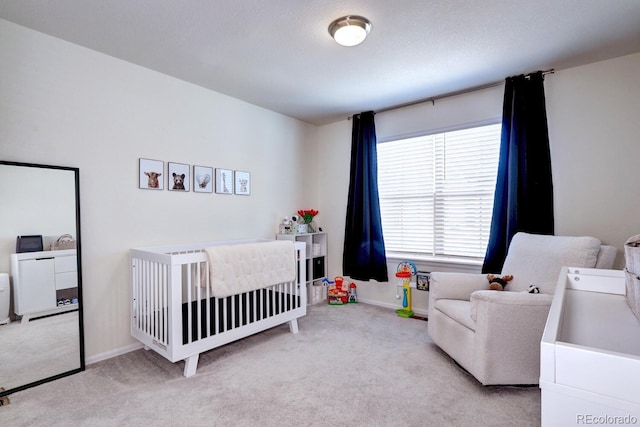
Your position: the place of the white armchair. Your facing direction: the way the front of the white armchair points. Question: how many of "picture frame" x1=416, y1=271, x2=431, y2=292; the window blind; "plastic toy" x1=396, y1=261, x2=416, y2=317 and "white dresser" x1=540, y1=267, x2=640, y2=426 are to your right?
3

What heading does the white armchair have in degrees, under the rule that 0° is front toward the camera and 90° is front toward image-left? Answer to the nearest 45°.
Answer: approximately 45°

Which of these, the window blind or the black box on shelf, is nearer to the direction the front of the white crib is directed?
the window blind

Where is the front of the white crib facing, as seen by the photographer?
facing the viewer and to the right of the viewer

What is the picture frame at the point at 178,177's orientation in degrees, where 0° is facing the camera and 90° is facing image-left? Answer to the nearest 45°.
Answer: approximately 315°

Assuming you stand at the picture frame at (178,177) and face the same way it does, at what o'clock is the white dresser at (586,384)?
The white dresser is roughly at 1 o'clock from the picture frame.

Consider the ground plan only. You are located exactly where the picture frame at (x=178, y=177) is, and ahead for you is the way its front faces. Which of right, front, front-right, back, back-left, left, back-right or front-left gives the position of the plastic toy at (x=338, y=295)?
front-left

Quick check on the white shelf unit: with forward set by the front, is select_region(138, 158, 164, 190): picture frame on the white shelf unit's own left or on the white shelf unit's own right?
on the white shelf unit's own right

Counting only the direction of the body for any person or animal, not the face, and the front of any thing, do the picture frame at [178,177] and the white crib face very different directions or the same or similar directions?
same or similar directions

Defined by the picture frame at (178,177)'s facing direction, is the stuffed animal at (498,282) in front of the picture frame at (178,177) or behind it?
in front

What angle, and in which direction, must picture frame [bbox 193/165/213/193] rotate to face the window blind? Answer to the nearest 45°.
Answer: approximately 45° to its left

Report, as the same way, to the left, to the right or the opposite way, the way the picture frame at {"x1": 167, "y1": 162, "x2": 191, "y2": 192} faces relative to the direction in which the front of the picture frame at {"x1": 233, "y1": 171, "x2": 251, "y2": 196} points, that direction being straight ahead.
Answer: the same way

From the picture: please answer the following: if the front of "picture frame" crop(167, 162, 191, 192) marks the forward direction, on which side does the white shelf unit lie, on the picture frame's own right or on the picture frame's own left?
on the picture frame's own left

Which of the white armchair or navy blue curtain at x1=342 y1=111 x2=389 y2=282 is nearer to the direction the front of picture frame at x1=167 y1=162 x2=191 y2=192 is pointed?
the white armchair

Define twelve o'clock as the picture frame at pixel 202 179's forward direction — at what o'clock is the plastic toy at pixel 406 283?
The plastic toy is roughly at 11 o'clock from the picture frame.

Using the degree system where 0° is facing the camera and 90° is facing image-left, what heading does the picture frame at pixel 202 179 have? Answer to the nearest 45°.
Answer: approximately 315°
